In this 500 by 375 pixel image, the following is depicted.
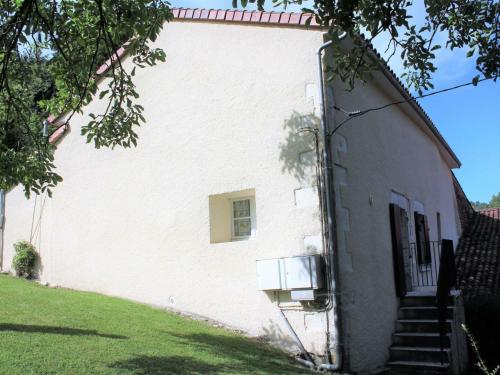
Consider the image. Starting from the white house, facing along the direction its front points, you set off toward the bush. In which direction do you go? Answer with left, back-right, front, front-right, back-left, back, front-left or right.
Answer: back

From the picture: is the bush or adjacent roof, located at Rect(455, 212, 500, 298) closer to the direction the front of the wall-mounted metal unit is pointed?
the bush

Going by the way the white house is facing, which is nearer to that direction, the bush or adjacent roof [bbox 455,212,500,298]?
the adjacent roof

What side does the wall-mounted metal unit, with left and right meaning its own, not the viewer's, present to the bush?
right

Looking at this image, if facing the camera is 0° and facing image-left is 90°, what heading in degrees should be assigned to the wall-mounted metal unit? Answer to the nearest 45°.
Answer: approximately 45°

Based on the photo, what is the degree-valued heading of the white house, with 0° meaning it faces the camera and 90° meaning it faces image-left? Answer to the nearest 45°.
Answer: approximately 315°

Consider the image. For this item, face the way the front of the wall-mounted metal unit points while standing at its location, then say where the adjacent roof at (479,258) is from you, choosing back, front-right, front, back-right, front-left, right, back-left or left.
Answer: back

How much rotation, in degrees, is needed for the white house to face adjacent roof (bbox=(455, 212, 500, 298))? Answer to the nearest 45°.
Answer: approximately 90° to its left
